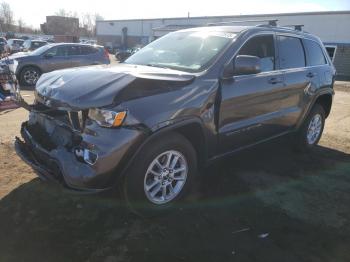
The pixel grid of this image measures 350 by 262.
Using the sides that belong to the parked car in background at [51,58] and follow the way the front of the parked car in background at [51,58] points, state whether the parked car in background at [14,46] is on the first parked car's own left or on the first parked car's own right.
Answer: on the first parked car's own right

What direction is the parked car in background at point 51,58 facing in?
to the viewer's left
